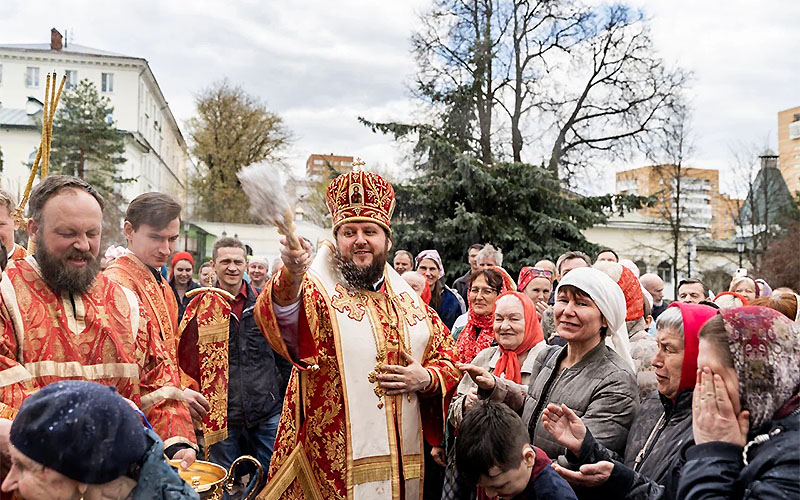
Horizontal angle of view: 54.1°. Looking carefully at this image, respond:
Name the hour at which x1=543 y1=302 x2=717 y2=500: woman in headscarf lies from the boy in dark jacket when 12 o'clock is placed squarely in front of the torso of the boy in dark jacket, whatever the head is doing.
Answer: The woman in headscarf is roughly at 7 o'clock from the boy in dark jacket.

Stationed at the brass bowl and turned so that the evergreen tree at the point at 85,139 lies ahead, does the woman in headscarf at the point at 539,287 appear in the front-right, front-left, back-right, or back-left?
front-right

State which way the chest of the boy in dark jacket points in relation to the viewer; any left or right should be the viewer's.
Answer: facing the viewer and to the left of the viewer

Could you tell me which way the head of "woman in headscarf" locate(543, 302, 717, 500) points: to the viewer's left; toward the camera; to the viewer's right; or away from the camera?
to the viewer's left

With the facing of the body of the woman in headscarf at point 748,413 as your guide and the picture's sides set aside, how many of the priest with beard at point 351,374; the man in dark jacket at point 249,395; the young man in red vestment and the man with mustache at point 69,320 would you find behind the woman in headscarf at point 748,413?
0

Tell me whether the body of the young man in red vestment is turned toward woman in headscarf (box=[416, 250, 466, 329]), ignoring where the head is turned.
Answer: no

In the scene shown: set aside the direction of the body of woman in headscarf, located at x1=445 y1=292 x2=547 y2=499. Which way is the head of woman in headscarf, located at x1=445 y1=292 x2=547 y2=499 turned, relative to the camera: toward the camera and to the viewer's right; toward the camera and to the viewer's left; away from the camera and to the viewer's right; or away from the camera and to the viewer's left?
toward the camera and to the viewer's left

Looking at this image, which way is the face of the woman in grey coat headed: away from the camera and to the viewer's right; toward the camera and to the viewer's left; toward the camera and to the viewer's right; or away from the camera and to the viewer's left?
toward the camera and to the viewer's left

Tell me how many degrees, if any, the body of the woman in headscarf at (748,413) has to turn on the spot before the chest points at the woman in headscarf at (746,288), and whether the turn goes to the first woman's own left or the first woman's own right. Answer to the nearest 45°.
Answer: approximately 90° to the first woman's own right

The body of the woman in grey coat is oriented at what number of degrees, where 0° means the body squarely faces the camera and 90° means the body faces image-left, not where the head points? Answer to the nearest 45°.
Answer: approximately 45°

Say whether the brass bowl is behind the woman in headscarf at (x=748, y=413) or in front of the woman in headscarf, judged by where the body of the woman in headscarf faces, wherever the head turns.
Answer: in front

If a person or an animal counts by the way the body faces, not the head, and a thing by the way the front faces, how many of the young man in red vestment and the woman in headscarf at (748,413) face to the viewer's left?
1

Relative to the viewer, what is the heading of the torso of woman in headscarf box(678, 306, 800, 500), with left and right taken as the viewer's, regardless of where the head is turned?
facing to the left of the viewer

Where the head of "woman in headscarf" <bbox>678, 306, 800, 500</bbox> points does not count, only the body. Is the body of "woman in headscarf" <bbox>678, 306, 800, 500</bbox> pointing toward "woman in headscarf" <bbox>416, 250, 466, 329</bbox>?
no

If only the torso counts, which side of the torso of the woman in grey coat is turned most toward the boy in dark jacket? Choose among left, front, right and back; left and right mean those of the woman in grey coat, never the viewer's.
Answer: front
